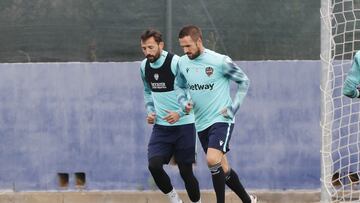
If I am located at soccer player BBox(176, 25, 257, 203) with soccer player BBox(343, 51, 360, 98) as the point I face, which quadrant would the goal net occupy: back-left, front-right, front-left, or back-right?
front-left

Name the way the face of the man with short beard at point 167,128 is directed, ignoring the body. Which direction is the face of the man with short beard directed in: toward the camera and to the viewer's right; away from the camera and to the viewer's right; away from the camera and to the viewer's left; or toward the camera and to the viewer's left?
toward the camera and to the viewer's left

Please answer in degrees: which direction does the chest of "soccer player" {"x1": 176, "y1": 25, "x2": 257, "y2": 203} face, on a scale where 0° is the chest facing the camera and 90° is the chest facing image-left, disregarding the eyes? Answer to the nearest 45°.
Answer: approximately 45°

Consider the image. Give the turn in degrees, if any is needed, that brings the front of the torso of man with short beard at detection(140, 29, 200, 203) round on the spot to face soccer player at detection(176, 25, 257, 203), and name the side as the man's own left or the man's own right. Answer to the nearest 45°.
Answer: approximately 90° to the man's own left

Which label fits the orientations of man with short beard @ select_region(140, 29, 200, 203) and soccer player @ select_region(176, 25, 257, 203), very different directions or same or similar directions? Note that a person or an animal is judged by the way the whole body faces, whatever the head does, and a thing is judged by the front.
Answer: same or similar directions

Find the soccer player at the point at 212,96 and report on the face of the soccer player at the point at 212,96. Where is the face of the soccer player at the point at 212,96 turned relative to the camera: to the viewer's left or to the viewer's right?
to the viewer's left

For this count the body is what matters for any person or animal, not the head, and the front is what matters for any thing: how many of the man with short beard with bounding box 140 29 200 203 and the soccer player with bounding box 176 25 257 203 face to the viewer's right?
0

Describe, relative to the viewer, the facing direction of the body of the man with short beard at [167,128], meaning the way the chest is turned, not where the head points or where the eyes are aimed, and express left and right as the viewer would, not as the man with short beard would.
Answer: facing the viewer and to the left of the viewer
